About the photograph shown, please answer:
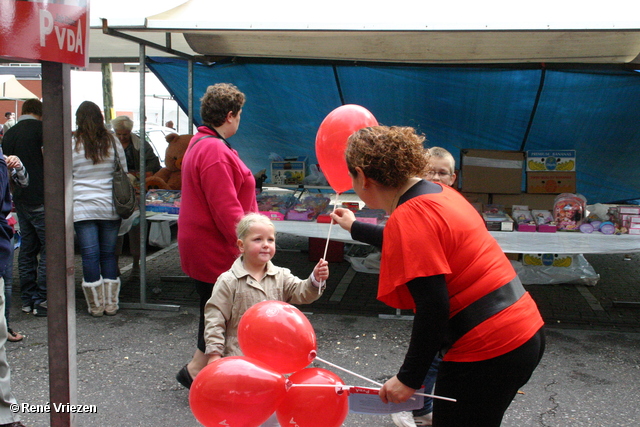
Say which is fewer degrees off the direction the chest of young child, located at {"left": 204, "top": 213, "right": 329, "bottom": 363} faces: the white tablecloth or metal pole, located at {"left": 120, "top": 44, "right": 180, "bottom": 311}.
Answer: the white tablecloth

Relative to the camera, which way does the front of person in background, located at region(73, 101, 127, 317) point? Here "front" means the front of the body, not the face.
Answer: away from the camera

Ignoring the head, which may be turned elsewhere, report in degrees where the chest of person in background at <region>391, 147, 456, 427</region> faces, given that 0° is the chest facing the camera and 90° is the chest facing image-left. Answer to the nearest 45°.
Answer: approximately 45°

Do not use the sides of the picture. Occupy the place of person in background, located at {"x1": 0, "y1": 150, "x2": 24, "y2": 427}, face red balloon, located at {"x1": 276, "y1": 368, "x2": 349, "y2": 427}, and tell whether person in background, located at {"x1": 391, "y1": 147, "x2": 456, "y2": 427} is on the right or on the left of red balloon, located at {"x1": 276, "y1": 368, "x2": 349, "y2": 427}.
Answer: left

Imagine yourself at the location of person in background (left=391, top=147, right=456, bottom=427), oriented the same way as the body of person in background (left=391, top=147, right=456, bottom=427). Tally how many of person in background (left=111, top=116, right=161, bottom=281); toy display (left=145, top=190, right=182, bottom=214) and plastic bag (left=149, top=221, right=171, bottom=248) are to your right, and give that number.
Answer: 3

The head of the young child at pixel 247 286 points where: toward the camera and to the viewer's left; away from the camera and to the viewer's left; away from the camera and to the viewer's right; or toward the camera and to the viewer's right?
toward the camera and to the viewer's right

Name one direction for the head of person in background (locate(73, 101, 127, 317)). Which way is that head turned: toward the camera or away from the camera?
away from the camera

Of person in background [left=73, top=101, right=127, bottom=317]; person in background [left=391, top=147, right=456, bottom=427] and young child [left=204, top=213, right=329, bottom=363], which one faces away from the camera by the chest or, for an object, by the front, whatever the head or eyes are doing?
person in background [left=73, top=101, right=127, bottom=317]

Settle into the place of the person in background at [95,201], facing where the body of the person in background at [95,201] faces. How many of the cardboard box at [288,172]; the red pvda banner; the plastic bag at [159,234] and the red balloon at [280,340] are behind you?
2

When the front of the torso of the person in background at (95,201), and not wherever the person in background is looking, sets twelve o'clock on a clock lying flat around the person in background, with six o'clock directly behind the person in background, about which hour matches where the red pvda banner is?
The red pvda banner is roughly at 6 o'clock from the person in background.

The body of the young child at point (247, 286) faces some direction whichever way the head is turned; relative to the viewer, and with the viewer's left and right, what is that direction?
facing the viewer and to the right of the viewer

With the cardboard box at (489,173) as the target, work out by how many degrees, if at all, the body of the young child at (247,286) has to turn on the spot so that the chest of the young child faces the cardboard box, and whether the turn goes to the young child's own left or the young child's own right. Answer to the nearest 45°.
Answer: approximately 90° to the young child's own left
